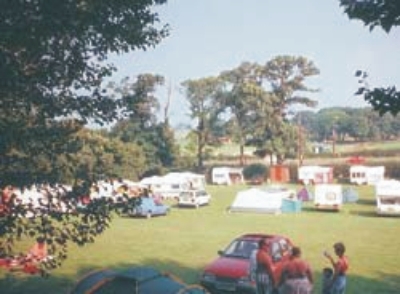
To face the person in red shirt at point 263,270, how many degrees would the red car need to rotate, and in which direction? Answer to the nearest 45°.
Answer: approximately 45° to its left

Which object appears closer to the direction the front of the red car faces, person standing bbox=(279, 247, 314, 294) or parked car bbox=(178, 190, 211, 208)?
the person standing

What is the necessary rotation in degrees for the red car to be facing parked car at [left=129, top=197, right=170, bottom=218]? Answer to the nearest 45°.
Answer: approximately 135° to its right

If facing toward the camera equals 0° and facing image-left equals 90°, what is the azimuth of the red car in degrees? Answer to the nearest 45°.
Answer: approximately 45°

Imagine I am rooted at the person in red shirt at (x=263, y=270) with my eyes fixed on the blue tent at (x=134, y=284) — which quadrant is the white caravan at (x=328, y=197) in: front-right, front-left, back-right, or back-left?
back-right

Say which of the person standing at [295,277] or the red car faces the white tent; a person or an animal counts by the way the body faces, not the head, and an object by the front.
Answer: the person standing

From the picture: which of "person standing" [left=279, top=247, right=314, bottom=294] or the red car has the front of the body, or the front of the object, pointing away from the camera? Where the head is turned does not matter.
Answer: the person standing

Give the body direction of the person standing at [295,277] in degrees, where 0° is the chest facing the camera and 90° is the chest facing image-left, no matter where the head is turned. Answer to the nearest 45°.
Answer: approximately 180°

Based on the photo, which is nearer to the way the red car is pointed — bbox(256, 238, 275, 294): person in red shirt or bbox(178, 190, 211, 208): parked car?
the person in red shirt

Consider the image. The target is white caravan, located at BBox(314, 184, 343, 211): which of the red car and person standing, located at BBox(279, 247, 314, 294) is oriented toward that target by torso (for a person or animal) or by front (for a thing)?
the person standing

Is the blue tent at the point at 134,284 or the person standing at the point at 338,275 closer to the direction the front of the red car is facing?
the blue tent

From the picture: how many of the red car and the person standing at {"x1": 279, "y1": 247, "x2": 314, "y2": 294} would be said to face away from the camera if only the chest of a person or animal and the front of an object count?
1

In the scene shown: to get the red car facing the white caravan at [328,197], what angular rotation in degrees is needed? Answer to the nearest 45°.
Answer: approximately 135° to its right

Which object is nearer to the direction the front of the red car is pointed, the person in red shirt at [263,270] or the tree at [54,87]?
the tree
